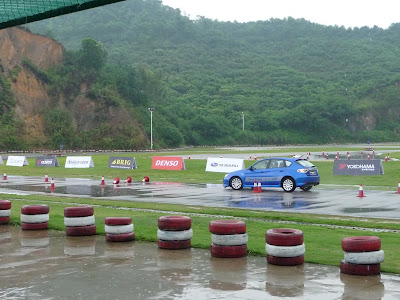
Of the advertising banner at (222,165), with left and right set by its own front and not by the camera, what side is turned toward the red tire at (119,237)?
front

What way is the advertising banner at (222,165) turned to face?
toward the camera

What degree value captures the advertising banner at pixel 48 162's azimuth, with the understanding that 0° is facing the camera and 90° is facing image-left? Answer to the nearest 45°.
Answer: approximately 0°

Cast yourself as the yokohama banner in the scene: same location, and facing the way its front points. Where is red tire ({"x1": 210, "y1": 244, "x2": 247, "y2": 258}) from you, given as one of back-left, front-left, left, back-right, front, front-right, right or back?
front

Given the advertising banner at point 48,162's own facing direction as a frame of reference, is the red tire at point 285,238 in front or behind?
in front

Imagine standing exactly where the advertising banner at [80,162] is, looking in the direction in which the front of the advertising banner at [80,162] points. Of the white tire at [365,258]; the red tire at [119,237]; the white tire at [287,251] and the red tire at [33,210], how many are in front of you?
4

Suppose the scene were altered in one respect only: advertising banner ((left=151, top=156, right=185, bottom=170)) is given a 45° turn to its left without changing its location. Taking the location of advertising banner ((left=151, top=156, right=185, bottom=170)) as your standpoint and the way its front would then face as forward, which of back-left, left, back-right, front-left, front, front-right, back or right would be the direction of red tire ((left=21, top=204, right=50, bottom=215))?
front-right

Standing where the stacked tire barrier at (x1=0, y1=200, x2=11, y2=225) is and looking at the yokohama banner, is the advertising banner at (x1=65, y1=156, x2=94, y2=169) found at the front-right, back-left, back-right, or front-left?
front-left

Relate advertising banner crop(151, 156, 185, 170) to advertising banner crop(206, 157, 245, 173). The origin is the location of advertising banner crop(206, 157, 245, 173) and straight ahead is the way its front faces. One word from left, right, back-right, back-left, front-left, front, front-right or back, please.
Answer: back-right

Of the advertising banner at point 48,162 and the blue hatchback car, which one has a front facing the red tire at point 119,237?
the advertising banner

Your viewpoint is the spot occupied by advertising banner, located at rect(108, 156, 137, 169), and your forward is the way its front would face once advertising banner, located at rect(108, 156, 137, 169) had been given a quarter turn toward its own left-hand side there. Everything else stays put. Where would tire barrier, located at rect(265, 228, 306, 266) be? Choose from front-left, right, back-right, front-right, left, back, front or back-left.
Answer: right

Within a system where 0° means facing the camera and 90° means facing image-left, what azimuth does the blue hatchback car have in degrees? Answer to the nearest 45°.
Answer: approximately 135°

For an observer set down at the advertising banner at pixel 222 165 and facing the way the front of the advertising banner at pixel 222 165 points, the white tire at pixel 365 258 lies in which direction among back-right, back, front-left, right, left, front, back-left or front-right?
front

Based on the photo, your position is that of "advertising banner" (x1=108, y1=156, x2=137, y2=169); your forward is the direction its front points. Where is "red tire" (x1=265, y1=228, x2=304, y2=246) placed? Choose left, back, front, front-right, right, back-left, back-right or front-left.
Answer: front

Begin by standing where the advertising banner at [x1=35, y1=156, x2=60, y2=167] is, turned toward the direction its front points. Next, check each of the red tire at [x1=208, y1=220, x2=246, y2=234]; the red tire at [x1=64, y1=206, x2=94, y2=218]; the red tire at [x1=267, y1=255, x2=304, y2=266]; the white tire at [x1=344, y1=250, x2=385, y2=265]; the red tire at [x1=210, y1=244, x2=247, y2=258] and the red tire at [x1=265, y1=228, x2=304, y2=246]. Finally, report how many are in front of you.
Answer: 6

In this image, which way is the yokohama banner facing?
toward the camera

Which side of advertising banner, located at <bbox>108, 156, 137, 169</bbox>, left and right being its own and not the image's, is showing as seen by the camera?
front

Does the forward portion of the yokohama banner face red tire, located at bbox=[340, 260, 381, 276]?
yes

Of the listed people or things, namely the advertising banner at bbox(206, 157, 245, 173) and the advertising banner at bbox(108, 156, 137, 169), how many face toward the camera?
2
